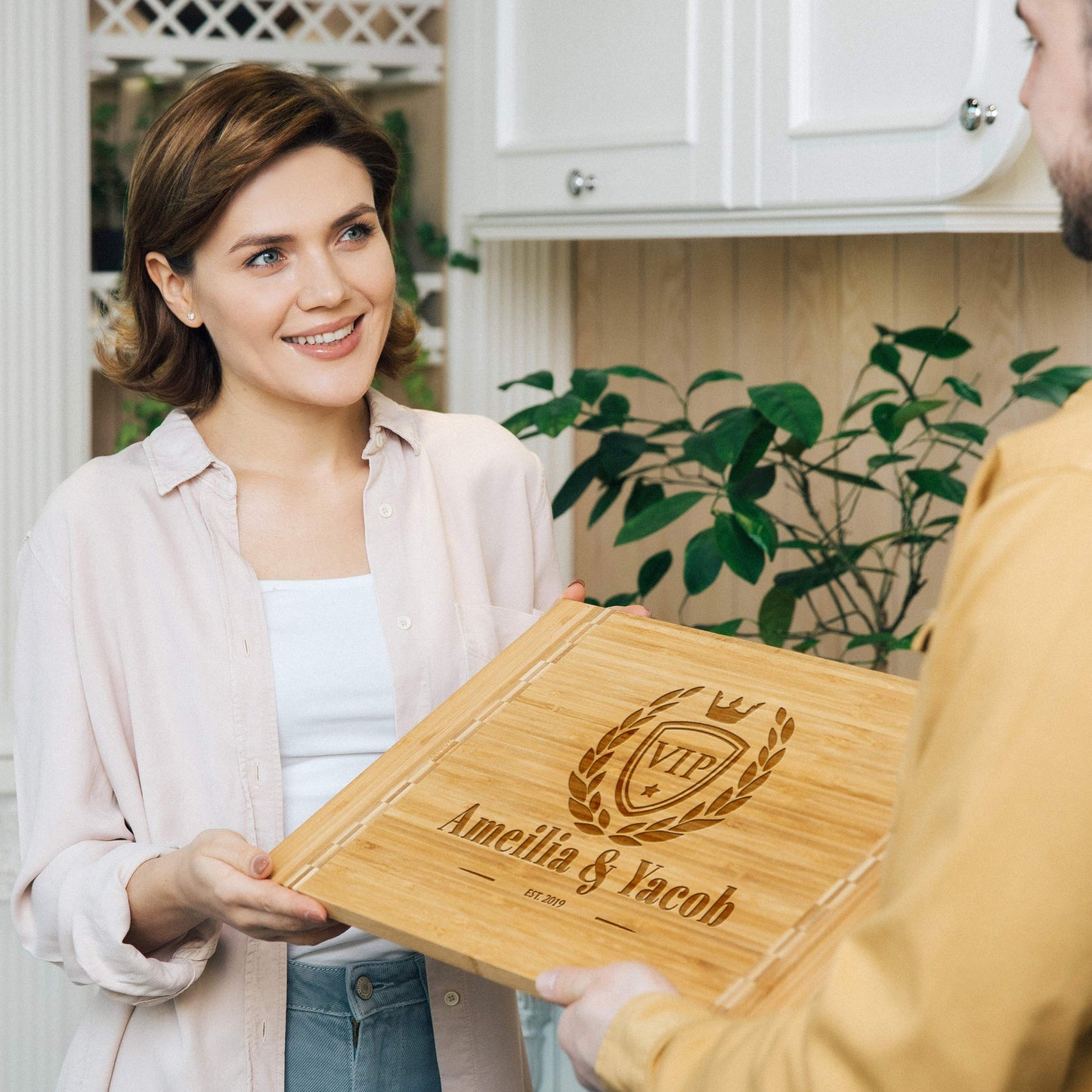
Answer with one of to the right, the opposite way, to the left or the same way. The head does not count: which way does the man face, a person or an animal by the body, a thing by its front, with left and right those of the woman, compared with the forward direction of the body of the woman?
the opposite way

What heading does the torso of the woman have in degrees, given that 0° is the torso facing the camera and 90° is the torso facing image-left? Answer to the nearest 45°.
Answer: approximately 315°

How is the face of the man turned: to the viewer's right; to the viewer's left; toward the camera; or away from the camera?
to the viewer's left

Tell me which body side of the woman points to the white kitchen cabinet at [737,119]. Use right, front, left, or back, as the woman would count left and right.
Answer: left

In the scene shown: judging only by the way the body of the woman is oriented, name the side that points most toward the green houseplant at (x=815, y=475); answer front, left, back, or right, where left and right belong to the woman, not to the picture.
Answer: left

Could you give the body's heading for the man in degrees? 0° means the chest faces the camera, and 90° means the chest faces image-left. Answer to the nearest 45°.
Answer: approximately 135°

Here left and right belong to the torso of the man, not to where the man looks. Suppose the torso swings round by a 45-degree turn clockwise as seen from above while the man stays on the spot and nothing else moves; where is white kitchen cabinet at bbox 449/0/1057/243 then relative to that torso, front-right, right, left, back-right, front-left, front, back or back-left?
front

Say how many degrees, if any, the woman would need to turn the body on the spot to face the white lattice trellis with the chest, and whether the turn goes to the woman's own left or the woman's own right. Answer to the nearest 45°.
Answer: approximately 135° to the woman's own left
